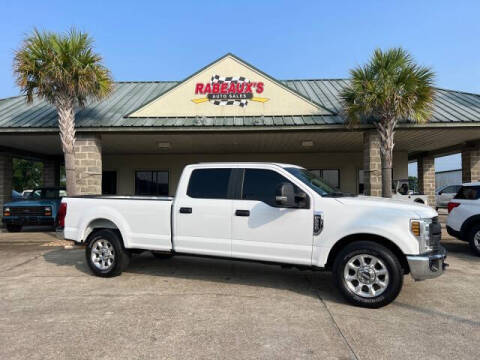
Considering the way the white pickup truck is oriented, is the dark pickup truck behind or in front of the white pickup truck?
behind

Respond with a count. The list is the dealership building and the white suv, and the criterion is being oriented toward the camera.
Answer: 1

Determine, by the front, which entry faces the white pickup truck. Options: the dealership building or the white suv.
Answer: the dealership building

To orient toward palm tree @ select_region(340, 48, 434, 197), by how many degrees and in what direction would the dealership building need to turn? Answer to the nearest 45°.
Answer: approximately 90° to its left

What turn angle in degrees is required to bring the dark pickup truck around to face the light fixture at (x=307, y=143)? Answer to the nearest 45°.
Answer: approximately 135° to its left

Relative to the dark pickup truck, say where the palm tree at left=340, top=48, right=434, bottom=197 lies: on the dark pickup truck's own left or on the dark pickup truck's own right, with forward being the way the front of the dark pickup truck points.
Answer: on the dark pickup truck's own left
